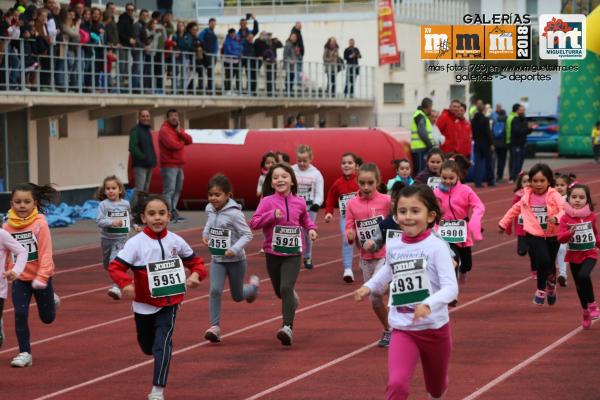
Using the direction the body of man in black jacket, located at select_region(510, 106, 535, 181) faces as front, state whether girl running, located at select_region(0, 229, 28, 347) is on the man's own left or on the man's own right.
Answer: on the man's own right

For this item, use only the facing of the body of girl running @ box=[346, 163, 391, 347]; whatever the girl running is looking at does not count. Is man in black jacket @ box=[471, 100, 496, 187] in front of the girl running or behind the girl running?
behind

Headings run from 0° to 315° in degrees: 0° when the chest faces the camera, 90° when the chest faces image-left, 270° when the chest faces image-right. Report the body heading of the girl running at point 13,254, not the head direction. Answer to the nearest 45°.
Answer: approximately 45°

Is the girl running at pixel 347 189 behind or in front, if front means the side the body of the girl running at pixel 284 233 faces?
behind

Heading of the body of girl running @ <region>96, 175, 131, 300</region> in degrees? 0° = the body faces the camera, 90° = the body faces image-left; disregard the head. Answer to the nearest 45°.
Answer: approximately 0°

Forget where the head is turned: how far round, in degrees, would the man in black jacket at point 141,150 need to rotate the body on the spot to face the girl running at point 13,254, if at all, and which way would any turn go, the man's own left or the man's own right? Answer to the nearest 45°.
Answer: approximately 45° to the man's own right

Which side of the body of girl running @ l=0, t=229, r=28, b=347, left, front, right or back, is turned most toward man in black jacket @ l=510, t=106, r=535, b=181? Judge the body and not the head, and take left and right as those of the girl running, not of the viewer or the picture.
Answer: back
